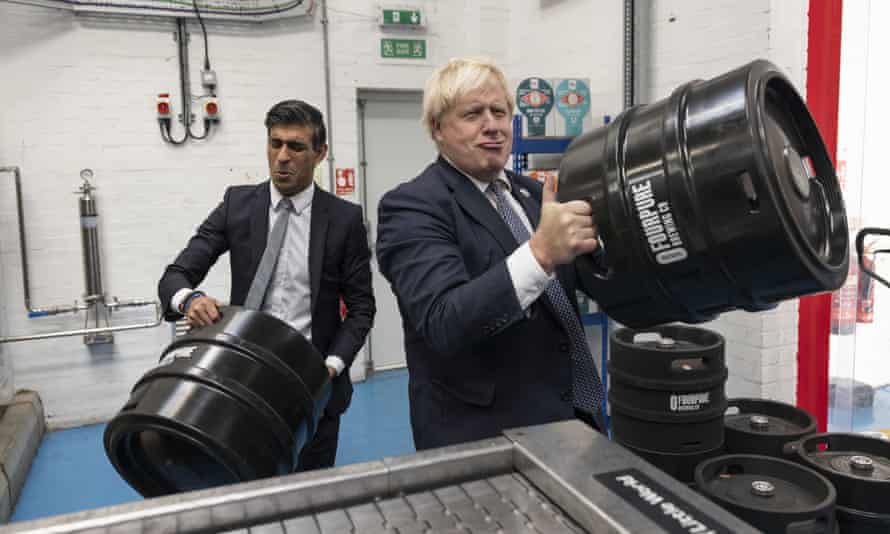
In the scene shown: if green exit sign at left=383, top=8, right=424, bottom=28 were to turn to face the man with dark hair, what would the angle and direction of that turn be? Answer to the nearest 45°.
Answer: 0° — it already faces them

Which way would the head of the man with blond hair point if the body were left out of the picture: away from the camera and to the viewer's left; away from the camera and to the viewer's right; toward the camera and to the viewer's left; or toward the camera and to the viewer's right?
toward the camera and to the viewer's right

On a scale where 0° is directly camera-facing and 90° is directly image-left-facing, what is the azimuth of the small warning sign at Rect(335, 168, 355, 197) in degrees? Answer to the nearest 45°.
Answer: approximately 0°

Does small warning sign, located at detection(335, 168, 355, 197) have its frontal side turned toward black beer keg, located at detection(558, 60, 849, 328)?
yes

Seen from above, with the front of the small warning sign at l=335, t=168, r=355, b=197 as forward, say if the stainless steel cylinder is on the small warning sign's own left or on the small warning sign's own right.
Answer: on the small warning sign's own right

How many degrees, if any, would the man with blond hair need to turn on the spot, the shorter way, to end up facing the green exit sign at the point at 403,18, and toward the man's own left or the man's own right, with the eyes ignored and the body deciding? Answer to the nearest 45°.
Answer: approximately 135° to the man's own left

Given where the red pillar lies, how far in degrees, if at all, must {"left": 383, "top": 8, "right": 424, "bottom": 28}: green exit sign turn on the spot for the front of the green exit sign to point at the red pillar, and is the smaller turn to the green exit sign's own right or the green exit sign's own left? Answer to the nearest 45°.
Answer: approximately 45° to the green exit sign's own left

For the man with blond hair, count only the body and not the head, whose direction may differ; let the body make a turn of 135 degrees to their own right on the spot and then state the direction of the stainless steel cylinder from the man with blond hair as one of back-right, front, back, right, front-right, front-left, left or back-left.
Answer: front-right

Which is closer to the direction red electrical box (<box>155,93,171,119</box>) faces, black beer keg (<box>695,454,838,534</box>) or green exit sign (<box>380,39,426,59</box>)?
the black beer keg

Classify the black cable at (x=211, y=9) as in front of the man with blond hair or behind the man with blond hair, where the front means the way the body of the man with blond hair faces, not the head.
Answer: behind
